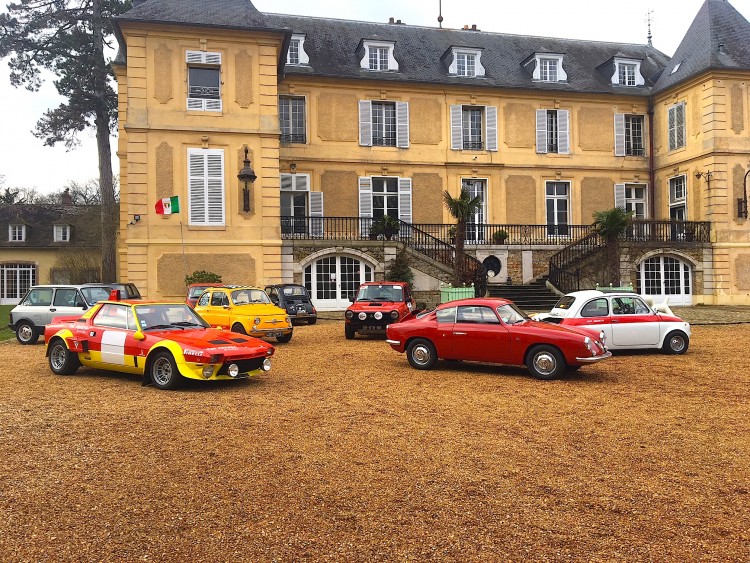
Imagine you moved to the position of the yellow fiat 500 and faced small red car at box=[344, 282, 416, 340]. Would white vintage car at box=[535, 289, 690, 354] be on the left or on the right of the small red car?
right

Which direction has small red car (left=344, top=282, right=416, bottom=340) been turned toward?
toward the camera

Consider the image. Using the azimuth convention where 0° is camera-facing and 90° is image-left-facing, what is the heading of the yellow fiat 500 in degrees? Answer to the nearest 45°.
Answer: approximately 315°

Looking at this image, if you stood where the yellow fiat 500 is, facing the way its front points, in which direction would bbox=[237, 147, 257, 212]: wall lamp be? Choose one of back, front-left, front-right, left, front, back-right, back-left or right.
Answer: back-left

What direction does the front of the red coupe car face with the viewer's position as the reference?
facing the viewer and to the right of the viewer

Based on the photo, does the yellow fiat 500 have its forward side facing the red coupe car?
yes

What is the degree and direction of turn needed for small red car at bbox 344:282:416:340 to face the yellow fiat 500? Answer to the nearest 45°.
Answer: approximately 90° to its right
